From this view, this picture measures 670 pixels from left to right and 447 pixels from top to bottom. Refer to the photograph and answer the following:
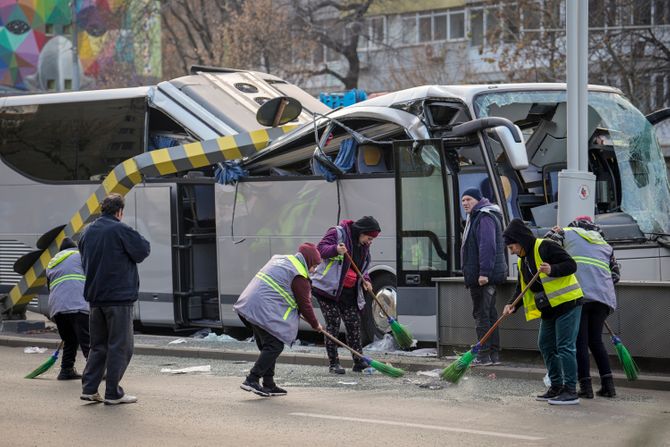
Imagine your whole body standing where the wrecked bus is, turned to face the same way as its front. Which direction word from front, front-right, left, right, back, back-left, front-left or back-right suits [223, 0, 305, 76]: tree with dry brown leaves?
back-left

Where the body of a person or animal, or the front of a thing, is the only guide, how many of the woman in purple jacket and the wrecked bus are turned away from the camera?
0

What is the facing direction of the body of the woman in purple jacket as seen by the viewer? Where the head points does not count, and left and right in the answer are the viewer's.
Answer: facing the viewer and to the right of the viewer

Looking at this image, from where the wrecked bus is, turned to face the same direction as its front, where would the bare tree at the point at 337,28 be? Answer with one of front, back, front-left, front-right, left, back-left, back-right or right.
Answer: back-left

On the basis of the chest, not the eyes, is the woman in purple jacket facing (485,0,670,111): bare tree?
no

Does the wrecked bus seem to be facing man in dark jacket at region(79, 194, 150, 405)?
no

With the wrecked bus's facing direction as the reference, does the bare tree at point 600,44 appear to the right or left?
on its left

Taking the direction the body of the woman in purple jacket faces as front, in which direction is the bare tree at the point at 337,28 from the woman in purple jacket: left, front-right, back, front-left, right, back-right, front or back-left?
back-left

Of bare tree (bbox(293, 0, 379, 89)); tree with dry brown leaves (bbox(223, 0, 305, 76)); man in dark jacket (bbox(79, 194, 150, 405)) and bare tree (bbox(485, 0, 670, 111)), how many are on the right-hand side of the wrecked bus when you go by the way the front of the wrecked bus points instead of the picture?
1

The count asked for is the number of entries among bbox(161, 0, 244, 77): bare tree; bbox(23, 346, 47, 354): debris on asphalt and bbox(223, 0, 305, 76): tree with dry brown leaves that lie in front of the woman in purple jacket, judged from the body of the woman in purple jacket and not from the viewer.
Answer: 0

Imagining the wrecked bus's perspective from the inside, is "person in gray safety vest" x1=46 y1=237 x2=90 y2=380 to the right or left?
on its right

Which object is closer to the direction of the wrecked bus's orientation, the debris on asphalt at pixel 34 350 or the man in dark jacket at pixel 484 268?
the man in dark jacket
